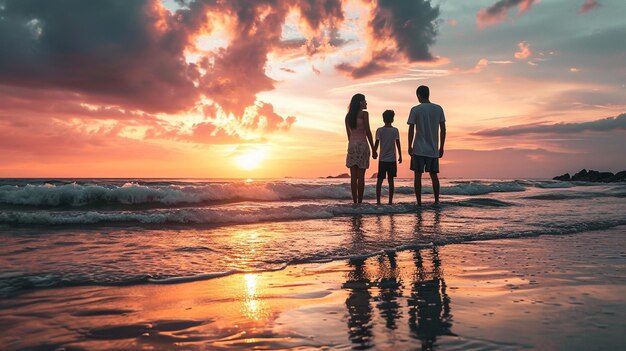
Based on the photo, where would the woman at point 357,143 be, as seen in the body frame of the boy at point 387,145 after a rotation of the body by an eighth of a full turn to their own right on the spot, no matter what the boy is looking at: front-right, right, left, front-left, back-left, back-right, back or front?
back

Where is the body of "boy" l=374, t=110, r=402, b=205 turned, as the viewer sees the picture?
away from the camera

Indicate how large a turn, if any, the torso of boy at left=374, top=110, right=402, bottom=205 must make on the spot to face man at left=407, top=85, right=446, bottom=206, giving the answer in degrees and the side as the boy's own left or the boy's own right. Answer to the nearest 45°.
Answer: approximately 135° to the boy's own right
